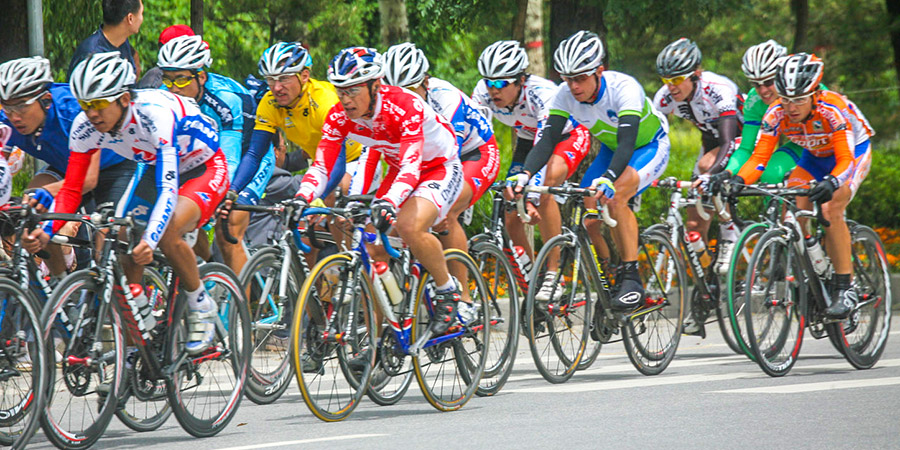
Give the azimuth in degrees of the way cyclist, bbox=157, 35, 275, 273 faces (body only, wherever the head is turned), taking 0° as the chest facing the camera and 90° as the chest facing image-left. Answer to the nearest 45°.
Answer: approximately 45°

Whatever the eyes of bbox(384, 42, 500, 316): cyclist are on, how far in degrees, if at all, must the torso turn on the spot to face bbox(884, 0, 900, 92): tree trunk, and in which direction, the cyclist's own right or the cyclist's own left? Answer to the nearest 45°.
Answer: approximately 180°

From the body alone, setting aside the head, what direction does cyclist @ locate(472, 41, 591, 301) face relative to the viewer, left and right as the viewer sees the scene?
facing the viewer and to the left of the viewer

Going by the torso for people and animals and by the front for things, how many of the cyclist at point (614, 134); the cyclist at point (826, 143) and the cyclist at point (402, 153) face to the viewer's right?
0

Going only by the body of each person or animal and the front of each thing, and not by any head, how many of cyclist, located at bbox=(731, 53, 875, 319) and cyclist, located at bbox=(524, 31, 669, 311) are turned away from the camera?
0

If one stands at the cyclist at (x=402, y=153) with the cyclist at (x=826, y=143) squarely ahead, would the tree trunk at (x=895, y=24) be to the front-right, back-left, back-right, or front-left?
front-left

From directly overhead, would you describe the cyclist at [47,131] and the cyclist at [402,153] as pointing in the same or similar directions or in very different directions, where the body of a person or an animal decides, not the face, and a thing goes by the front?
same or similar directions

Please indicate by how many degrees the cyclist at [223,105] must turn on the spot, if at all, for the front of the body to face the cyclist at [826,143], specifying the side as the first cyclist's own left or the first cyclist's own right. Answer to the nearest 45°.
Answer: approximately 135° to the first cyclist's own left

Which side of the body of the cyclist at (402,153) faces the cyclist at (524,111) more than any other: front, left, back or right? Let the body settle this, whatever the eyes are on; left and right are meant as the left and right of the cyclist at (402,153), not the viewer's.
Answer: back

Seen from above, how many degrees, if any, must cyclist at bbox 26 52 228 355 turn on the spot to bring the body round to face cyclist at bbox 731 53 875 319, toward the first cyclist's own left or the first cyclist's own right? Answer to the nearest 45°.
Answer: approximately 135° to the first cyclist's own left

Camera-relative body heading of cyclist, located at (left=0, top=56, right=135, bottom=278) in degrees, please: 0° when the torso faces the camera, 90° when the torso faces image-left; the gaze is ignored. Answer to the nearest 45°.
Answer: approximately 45°

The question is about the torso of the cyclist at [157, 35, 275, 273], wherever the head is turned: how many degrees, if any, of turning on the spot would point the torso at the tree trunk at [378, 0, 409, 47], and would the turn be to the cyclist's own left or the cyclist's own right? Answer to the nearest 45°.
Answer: approximately 180°

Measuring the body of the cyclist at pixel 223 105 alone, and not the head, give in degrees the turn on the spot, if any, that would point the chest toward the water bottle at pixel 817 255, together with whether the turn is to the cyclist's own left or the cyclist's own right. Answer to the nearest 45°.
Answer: approximately 135° to the cyclist's own left

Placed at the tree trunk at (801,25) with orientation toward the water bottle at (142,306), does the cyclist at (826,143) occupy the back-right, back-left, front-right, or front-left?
front-left

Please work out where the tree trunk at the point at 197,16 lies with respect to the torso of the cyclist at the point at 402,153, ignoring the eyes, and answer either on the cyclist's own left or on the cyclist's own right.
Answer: on the cyclist's own right

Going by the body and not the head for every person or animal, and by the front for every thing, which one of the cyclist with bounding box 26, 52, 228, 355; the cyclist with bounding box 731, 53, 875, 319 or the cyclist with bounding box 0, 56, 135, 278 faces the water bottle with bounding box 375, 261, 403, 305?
the cyclist with bounding box 731, 53, 875, 319

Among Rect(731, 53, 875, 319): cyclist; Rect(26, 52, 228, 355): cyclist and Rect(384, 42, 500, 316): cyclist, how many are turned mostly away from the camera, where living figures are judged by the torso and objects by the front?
0
